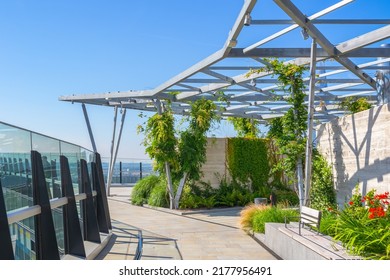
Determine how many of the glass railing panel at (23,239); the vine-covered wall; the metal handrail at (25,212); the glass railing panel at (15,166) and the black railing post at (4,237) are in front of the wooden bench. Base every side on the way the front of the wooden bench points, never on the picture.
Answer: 4

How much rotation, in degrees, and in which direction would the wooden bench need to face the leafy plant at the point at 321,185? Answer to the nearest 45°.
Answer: approximately 135° to its right

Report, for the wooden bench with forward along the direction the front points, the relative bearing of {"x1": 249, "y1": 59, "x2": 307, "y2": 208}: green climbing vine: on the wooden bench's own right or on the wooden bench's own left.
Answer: on the wooden bench's own right

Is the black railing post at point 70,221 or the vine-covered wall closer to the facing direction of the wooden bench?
the black railing post

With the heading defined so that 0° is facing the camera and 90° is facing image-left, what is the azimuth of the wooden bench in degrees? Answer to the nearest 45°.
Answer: approximately 45°

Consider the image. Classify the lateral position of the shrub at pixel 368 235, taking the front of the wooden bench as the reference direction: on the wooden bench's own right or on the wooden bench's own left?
on the wooden bench's own left

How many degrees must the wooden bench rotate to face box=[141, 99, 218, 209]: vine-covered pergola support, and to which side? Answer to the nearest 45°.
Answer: approximately 90° to its right

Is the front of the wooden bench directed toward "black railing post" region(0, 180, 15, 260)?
yes

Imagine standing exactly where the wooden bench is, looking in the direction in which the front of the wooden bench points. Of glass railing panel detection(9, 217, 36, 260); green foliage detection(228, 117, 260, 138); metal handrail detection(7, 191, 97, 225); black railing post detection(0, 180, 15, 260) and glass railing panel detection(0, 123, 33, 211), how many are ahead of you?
4

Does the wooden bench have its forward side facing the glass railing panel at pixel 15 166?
yes

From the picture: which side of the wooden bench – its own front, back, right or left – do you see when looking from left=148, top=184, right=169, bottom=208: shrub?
right
